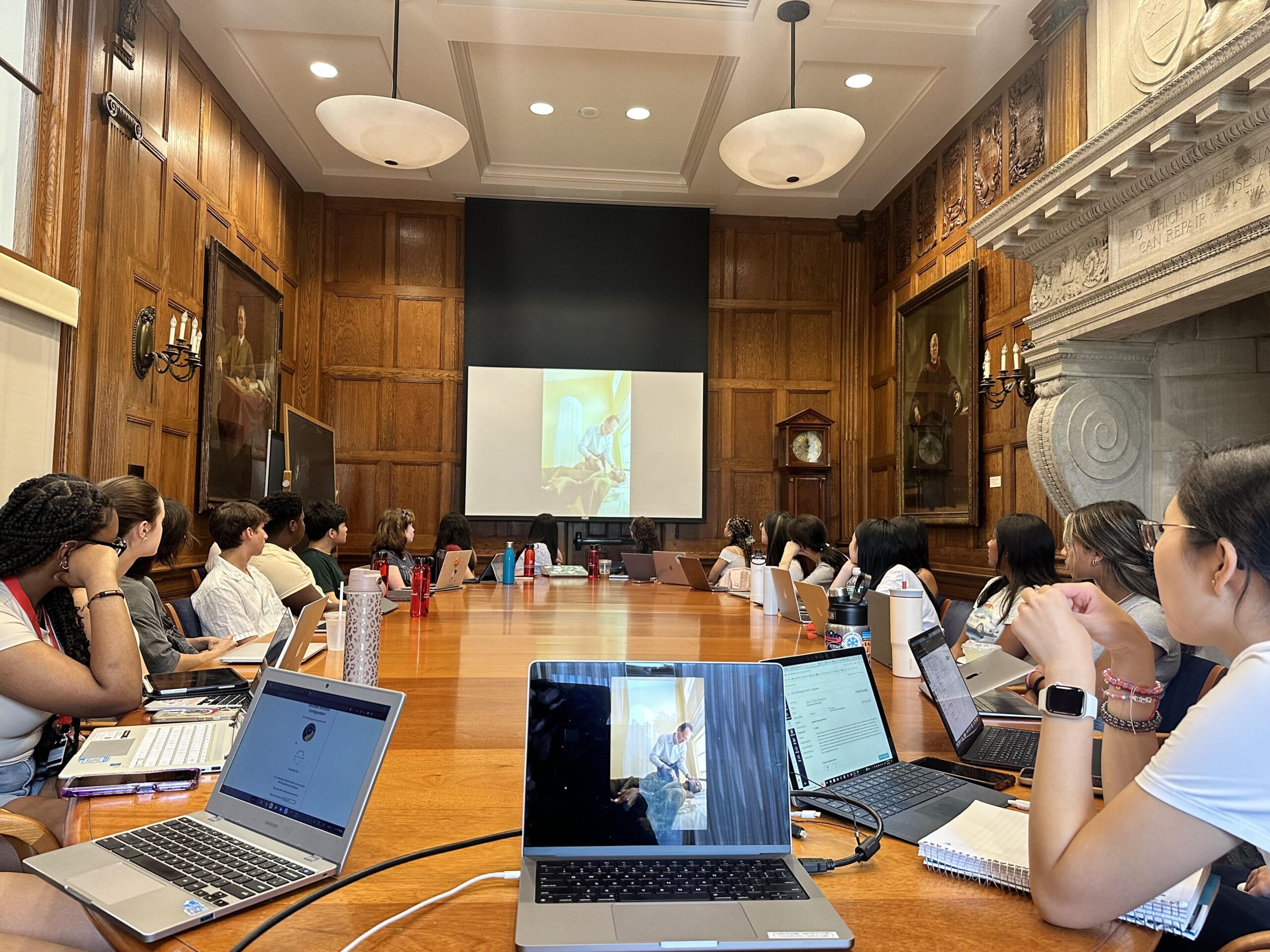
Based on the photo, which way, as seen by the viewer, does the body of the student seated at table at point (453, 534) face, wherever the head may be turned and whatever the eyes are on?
away from the camera

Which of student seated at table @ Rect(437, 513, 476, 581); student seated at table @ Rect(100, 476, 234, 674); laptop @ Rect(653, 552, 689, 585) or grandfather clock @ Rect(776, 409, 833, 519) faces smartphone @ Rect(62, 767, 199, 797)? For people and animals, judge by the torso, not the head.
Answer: the grandfather clock

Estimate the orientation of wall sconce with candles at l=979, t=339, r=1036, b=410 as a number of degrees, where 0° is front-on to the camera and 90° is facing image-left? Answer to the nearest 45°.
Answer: approximately 45°

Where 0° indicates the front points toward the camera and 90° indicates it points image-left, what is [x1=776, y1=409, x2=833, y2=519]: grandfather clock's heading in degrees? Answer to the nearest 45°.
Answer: approximately 0°

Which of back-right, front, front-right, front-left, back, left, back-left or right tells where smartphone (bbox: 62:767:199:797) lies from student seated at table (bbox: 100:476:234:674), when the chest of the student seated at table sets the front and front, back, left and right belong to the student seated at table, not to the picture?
right

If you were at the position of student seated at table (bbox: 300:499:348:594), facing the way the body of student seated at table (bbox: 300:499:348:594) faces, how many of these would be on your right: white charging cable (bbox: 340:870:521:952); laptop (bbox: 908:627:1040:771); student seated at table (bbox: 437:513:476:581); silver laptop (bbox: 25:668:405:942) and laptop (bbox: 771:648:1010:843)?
4

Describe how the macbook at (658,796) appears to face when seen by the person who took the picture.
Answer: facing the viewer

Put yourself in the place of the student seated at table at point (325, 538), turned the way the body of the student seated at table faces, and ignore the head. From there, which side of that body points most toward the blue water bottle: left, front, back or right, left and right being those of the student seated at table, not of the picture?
front

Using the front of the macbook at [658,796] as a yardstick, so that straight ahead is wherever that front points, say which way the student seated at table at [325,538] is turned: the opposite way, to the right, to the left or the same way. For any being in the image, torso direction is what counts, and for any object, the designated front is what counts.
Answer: to the left

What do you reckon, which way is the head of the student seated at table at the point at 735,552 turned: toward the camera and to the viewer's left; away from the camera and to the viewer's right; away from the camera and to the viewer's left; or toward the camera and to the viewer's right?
away from the camera and to the viewer's left

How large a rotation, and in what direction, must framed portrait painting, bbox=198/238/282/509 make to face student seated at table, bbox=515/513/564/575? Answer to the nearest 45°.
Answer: approximately 45° to its left

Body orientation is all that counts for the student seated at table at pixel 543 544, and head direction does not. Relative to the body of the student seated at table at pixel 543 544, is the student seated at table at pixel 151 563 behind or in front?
behind

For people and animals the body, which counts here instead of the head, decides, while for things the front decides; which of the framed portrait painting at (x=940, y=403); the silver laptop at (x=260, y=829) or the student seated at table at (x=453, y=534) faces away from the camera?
the student seated at table

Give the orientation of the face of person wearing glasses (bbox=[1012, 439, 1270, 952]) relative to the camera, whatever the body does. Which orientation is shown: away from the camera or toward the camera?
away from the camera

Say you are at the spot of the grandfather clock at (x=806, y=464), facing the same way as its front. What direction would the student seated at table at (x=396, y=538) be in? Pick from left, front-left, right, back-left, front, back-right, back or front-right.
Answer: front-right

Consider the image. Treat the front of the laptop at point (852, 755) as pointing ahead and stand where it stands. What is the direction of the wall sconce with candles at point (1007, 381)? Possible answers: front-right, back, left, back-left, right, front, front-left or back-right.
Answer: back-left

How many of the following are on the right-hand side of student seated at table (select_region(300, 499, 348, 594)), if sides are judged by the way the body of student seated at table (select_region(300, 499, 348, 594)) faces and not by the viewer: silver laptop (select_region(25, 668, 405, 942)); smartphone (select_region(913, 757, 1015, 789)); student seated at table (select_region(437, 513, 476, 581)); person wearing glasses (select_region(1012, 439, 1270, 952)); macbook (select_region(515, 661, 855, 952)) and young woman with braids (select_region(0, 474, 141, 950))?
5

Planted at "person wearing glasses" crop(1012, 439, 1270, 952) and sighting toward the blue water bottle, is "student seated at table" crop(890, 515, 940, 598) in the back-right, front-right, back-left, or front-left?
front-right

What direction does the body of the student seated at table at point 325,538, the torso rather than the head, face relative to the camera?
to the viewer's right

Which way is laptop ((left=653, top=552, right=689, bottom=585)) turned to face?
away from the camera
